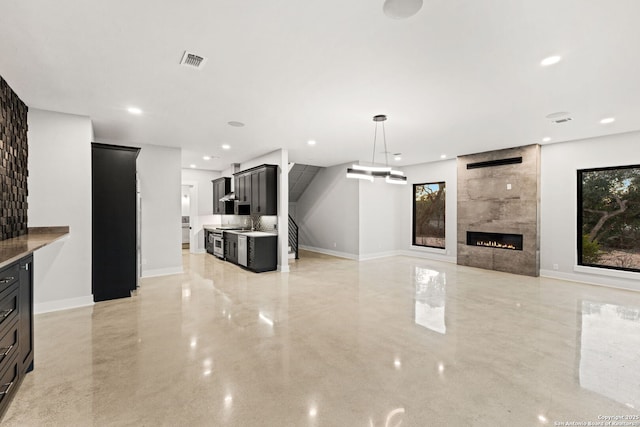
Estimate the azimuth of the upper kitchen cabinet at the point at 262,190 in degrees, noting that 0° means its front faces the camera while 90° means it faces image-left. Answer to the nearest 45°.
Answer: approximately 45°

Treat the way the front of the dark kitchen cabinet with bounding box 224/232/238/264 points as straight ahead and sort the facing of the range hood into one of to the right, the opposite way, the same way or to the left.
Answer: the same way

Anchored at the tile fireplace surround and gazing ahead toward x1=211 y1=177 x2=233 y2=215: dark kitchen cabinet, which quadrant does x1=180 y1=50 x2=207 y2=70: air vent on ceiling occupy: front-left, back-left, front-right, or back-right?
front-left

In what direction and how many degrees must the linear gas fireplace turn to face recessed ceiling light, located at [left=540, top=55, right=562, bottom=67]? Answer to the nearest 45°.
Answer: approximately 45° to its left

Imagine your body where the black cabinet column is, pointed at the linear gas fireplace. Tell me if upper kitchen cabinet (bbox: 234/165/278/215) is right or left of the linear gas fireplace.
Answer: left

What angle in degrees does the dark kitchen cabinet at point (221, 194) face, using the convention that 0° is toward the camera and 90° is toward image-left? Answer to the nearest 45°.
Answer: approximately 45°

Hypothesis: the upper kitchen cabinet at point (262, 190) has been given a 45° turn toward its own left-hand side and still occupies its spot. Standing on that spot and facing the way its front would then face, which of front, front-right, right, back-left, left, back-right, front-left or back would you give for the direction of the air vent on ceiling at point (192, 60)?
front

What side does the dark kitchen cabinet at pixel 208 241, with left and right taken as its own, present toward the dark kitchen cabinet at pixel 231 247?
left

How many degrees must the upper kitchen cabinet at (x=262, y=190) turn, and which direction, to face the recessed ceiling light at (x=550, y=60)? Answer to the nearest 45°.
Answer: approximately 90° to its left

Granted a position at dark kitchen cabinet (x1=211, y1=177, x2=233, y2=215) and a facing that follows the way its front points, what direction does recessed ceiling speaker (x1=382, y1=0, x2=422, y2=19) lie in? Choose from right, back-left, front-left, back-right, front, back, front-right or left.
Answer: front-left

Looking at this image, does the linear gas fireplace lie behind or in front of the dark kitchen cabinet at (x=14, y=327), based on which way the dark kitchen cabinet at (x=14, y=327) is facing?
in front

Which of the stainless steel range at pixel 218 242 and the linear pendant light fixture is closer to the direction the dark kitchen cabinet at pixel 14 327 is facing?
the linear pendant light fixture

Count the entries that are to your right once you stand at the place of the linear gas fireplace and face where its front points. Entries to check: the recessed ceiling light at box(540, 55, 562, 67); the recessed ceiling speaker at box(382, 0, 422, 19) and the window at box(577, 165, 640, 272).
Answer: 0

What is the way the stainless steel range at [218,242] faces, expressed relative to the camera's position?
facing the viewer and to the left of the viewer
